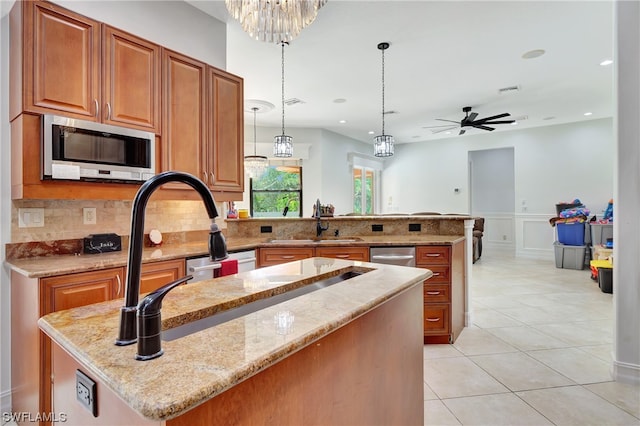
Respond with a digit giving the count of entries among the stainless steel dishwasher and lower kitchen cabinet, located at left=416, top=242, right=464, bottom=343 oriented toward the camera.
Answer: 2

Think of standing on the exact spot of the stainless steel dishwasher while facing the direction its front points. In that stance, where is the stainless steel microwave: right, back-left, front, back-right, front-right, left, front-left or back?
front-right

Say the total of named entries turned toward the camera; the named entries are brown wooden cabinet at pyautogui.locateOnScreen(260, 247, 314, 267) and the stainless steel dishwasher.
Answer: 2

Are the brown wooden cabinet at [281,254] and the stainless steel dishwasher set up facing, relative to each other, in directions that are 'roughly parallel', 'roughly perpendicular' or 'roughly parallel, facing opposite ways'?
roughly parallel

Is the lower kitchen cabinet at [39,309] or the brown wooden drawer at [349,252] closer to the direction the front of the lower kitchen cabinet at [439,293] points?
the lower kitchen cabinet

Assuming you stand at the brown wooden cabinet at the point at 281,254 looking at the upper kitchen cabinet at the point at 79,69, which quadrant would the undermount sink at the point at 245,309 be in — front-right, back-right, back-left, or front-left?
front-left

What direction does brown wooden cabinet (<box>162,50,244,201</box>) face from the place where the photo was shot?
facing the viewer and to the right of the viewer

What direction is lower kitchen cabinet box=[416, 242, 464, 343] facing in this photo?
toward the camera

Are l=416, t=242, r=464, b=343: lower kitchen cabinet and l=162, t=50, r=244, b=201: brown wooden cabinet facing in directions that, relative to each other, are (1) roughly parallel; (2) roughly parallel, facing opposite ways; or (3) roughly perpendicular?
roughly perpendicular

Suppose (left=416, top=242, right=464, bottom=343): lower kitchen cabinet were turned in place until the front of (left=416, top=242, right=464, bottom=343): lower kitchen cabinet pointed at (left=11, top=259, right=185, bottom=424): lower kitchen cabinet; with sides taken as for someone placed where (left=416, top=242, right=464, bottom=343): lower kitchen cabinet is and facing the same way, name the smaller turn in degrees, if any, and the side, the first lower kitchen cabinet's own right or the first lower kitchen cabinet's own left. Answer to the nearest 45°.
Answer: approximately 45° to the first lower kitchen cabinet's own right

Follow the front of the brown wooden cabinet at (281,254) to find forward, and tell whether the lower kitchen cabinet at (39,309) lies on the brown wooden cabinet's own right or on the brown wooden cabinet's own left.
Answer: on the brown wooden cabinet's own right

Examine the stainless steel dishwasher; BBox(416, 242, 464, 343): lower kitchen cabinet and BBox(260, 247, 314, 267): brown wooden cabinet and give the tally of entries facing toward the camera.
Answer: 3

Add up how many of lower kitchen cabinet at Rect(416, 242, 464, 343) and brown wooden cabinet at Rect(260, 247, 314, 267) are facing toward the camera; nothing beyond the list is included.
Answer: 2

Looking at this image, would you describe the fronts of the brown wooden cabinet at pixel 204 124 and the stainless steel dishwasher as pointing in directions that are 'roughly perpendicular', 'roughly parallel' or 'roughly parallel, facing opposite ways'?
roughly perpendicular

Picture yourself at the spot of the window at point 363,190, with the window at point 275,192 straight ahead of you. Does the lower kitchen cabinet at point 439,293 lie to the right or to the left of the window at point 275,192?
left

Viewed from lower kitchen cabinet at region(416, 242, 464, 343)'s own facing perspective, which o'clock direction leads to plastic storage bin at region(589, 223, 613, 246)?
The plastic storage bin is roughly at 7 o'clock from the lower kitchen cabinet.

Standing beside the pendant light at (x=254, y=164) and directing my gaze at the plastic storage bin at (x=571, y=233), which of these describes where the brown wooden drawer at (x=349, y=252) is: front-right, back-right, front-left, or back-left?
front-right
